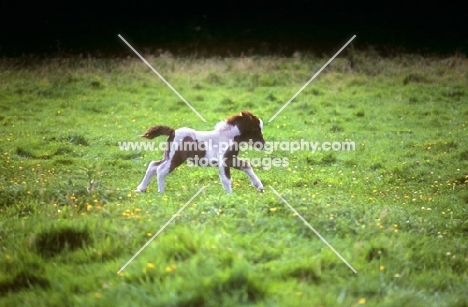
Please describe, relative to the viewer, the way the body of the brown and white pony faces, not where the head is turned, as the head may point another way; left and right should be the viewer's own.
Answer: facing to the right of the viewer
